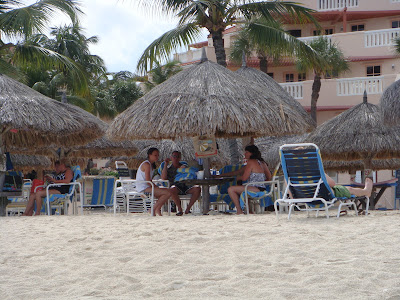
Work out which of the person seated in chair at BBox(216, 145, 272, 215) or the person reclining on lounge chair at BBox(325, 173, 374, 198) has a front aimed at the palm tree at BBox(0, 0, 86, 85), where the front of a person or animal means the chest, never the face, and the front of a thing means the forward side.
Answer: the person seated in chair

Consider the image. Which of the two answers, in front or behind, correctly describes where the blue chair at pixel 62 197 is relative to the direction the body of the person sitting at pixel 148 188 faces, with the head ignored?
behind

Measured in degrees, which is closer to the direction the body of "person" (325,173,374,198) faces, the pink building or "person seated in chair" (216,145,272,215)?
the pink building

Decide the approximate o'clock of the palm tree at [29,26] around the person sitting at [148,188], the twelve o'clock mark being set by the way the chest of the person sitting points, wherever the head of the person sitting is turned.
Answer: The palm tree is roughly at 8 o'clock from the person sitting.

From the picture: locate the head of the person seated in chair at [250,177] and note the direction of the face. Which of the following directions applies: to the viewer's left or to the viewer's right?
to the viewer's left

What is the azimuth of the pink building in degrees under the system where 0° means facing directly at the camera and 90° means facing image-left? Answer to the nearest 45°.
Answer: approximately 0°

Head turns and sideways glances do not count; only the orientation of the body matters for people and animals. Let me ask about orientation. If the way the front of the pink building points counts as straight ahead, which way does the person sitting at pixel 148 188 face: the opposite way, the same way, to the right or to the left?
to the left

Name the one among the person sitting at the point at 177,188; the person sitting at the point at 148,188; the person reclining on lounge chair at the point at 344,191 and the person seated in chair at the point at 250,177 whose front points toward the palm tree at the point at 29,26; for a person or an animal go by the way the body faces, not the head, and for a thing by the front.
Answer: the person seated in chair

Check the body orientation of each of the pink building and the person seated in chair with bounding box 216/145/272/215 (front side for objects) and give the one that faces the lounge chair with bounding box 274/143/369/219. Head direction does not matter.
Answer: the pink building
